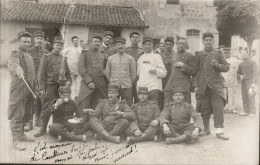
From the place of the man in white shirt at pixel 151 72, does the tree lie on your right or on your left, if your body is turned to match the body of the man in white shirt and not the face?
on your left

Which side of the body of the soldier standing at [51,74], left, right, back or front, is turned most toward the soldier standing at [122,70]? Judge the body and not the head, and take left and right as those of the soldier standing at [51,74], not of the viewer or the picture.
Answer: left

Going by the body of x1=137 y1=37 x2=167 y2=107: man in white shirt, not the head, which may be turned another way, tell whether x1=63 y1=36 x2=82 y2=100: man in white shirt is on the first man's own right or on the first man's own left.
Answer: on the first man's own right

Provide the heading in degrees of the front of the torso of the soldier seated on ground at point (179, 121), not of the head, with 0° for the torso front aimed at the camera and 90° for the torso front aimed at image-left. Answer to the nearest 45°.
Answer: approximately 0°

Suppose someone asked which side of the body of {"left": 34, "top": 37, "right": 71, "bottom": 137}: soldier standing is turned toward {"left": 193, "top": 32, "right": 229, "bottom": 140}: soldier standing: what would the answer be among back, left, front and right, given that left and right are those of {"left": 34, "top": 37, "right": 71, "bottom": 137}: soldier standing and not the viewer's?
left

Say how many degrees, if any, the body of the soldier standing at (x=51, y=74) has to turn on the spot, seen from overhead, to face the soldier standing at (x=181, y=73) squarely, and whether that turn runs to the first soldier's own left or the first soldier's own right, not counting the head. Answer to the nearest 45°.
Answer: approximately 90° to the first soldier's own left

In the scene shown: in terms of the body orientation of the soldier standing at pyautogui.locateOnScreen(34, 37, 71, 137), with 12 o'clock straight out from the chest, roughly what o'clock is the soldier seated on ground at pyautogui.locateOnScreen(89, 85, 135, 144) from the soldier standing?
The soldier seated on ground is roughly at 10 o'clock from the soldier standing.
